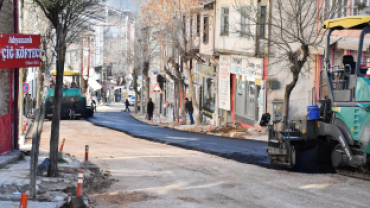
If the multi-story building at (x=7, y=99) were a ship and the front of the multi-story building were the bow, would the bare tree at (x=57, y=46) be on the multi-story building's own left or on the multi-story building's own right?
on the multi-story building's own right

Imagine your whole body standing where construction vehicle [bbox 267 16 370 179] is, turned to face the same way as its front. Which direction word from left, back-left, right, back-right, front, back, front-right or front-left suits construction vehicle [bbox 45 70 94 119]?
back

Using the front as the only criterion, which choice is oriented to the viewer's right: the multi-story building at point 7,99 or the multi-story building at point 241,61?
the multi-story building at point 7,99

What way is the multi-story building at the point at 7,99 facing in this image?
to the viewer's right

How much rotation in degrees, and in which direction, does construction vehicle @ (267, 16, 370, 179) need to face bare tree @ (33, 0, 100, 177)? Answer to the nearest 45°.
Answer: approximately 135° to its right

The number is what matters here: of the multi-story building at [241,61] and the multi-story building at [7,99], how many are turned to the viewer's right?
1

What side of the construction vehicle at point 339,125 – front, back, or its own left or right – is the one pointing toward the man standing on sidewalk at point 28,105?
back

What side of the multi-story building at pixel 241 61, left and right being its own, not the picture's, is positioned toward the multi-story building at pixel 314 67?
left

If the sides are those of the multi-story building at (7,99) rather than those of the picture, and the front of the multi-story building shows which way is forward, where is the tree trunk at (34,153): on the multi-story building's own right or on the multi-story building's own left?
on the multi-story building's own right

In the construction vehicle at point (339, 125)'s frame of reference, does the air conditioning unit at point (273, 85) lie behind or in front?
behind

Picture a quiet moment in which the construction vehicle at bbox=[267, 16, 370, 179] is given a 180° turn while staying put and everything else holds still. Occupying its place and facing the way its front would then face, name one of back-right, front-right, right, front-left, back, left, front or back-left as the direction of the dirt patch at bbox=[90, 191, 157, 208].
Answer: left

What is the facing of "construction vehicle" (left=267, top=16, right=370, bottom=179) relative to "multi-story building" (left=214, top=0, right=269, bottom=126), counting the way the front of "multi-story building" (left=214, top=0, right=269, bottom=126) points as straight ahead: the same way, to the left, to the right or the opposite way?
to the left

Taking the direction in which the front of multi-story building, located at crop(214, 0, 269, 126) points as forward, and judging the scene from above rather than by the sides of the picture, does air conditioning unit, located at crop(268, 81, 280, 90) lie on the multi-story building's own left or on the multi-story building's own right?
on the multi-story building's own left

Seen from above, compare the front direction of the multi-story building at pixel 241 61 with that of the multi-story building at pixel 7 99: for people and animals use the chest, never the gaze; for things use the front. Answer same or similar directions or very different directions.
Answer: very different directions

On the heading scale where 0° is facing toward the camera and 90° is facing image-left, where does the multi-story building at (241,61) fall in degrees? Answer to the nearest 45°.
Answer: approximately 45°
